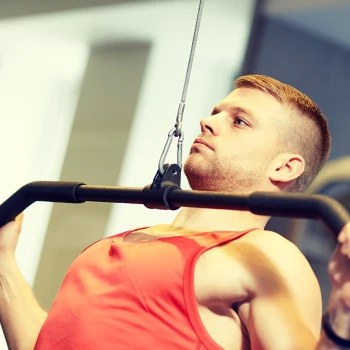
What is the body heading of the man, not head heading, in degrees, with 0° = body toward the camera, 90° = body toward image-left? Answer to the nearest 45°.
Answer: approximately 45°

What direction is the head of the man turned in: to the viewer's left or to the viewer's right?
to the viewer's left
